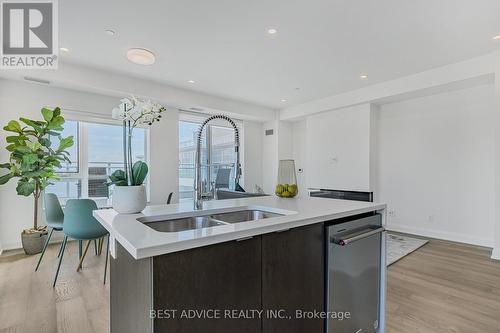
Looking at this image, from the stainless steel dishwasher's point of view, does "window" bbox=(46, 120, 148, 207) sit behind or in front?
behind

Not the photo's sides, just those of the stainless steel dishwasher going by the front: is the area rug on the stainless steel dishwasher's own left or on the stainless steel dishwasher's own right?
on the stainless steel dishwasher's own left

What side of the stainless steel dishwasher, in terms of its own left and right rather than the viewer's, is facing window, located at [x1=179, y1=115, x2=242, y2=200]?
back

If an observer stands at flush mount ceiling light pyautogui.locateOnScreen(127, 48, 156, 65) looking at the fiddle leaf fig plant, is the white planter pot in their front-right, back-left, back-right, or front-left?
back-left

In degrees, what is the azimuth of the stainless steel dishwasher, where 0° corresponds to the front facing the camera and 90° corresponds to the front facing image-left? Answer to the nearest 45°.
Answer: approximately 315°
